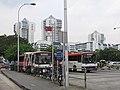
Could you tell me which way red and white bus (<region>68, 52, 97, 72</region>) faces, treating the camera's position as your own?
facing the viewer and to the right of the viewer
